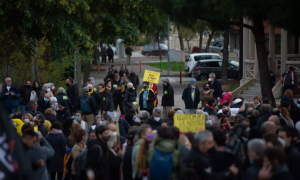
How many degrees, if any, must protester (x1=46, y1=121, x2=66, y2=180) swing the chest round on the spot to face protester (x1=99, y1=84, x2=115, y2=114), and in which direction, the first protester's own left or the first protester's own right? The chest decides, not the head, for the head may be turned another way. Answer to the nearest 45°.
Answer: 0° — they already face them

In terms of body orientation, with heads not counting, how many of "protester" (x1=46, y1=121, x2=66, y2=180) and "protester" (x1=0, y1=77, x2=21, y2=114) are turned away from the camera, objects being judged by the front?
1

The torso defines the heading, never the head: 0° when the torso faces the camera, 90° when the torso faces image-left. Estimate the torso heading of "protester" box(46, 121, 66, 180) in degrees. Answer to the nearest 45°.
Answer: approximately 180°

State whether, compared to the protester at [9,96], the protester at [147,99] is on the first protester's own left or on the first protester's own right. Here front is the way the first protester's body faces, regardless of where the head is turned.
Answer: on the first protester's own left

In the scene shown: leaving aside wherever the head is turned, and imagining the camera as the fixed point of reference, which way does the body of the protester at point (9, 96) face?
toward the camera

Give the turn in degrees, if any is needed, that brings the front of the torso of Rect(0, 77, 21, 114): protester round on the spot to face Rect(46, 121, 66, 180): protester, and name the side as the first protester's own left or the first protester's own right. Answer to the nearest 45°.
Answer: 0° — they already face them

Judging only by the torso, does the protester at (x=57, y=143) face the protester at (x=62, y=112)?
yes

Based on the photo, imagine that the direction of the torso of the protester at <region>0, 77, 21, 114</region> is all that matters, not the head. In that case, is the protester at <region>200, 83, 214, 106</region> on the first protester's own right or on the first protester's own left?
on the first protester's own left
